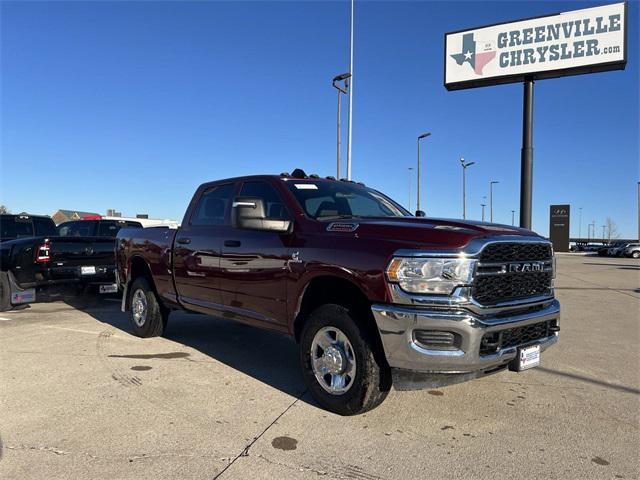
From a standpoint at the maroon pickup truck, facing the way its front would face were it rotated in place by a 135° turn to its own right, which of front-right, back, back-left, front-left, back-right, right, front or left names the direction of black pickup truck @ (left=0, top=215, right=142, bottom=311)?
front-right

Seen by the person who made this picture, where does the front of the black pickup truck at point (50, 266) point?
facing away from the viewer and to the left of the viewer

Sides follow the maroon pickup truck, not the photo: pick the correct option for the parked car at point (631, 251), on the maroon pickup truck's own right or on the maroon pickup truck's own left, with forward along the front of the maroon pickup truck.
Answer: on the maroon pickup truck's own left

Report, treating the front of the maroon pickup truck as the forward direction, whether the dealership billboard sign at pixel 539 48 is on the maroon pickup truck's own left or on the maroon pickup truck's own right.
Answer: on the maroon pickup truck's own left

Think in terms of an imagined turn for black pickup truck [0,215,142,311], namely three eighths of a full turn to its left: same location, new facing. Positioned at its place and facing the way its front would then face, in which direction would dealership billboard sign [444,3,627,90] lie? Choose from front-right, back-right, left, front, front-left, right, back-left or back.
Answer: left

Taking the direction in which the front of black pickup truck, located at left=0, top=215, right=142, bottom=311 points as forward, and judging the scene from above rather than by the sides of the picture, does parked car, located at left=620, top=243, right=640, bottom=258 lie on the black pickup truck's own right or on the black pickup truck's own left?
on the black pickup truck's own right
